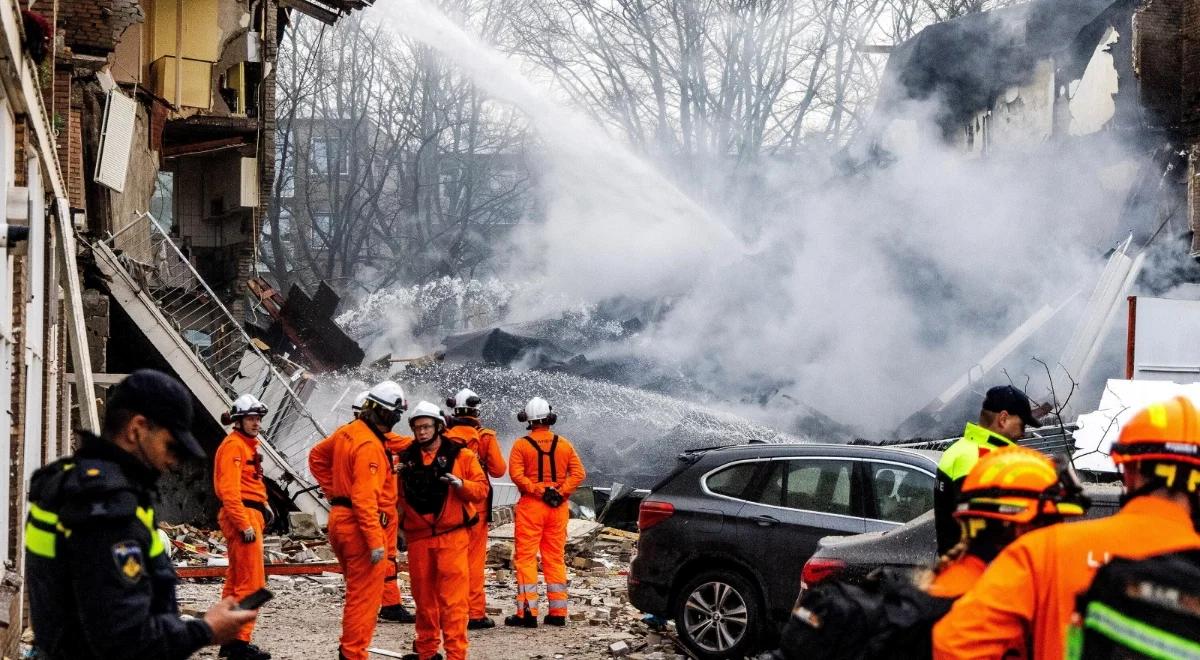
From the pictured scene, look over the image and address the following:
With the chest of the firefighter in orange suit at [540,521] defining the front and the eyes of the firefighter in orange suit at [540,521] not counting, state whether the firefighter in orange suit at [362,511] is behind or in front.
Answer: behind

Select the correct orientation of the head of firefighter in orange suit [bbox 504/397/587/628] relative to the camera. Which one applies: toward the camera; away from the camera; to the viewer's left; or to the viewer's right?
away from the camera

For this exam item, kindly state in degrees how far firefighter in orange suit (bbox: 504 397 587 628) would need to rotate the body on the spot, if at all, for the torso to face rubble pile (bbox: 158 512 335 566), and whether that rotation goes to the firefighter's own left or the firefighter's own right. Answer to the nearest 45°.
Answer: approximately 45° to the firefighter's own left

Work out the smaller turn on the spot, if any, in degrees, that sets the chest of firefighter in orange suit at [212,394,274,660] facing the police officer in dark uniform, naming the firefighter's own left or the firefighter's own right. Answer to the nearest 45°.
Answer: approximately 45° to the firefighter's own right

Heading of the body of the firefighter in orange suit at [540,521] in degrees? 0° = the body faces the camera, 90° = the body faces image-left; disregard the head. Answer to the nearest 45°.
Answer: approximately 180°

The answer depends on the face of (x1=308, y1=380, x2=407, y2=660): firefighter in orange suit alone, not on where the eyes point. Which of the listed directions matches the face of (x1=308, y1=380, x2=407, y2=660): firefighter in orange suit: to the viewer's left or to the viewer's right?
to the viewer's right
